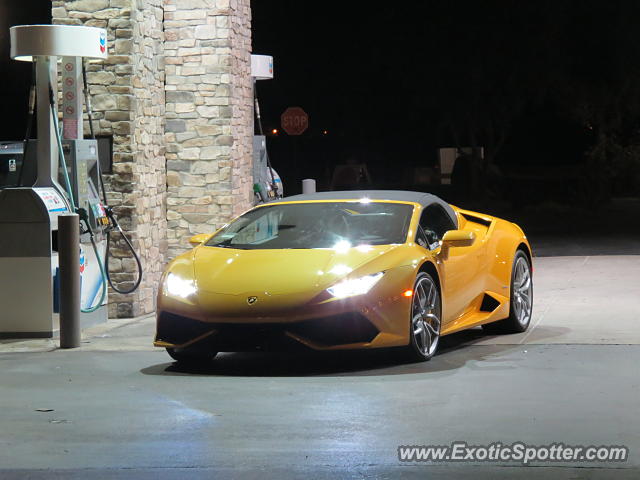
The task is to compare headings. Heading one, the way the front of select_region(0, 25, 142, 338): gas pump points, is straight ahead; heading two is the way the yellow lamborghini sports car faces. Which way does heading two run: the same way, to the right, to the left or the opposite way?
to the right

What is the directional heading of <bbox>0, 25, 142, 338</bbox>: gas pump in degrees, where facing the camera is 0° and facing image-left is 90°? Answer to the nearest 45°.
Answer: approximately 315°

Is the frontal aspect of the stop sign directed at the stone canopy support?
yes

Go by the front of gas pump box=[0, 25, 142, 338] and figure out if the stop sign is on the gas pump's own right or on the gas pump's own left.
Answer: on the gas pump's own left

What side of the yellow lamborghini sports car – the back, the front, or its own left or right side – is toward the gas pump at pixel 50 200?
right

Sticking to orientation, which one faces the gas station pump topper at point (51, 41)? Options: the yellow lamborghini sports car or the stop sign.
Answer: the stop sign

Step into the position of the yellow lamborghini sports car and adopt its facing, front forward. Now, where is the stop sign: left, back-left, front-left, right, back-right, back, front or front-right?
back-right
